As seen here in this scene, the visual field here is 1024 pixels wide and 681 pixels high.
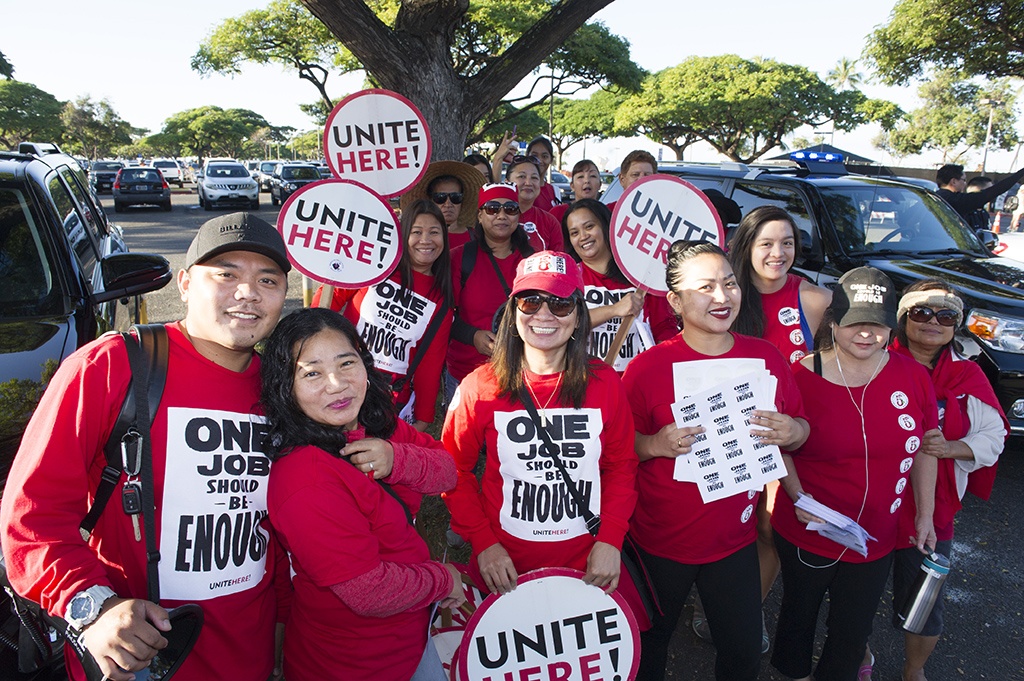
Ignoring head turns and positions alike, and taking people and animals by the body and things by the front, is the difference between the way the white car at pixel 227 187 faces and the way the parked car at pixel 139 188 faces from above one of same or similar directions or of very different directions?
very different directions

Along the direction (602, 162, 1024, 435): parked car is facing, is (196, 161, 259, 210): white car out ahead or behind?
behind

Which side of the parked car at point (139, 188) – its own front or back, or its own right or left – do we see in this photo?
back

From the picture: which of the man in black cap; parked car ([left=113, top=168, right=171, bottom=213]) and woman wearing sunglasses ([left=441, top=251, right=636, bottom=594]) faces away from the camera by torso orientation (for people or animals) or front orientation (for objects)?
the parked car

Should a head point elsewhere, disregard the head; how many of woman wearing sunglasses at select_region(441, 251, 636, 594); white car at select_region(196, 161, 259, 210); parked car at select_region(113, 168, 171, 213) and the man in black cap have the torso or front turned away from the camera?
1

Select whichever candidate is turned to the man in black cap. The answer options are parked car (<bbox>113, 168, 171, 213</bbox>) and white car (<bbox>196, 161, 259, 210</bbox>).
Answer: the white car

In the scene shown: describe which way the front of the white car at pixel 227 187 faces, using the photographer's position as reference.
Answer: facing the viewer

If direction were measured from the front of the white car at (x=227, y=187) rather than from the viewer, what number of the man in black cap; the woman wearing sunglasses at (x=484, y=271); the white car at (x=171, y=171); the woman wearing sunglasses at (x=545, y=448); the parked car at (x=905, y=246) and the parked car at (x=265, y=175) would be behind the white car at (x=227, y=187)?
2

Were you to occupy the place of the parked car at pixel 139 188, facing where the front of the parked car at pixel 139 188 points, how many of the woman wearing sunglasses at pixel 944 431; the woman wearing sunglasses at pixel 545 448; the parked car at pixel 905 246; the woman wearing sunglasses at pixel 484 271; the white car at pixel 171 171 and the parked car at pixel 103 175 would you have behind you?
4

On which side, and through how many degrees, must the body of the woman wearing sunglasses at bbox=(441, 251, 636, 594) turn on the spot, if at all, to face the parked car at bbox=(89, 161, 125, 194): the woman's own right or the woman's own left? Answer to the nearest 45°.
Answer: approximately 135° to the woman's own right

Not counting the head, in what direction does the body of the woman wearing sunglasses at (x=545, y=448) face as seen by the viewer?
toward the camera

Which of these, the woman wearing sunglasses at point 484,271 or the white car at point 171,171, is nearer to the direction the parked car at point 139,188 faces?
the white car

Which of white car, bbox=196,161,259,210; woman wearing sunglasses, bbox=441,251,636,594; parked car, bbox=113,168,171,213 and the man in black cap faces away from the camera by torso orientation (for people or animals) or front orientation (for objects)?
the parked car
